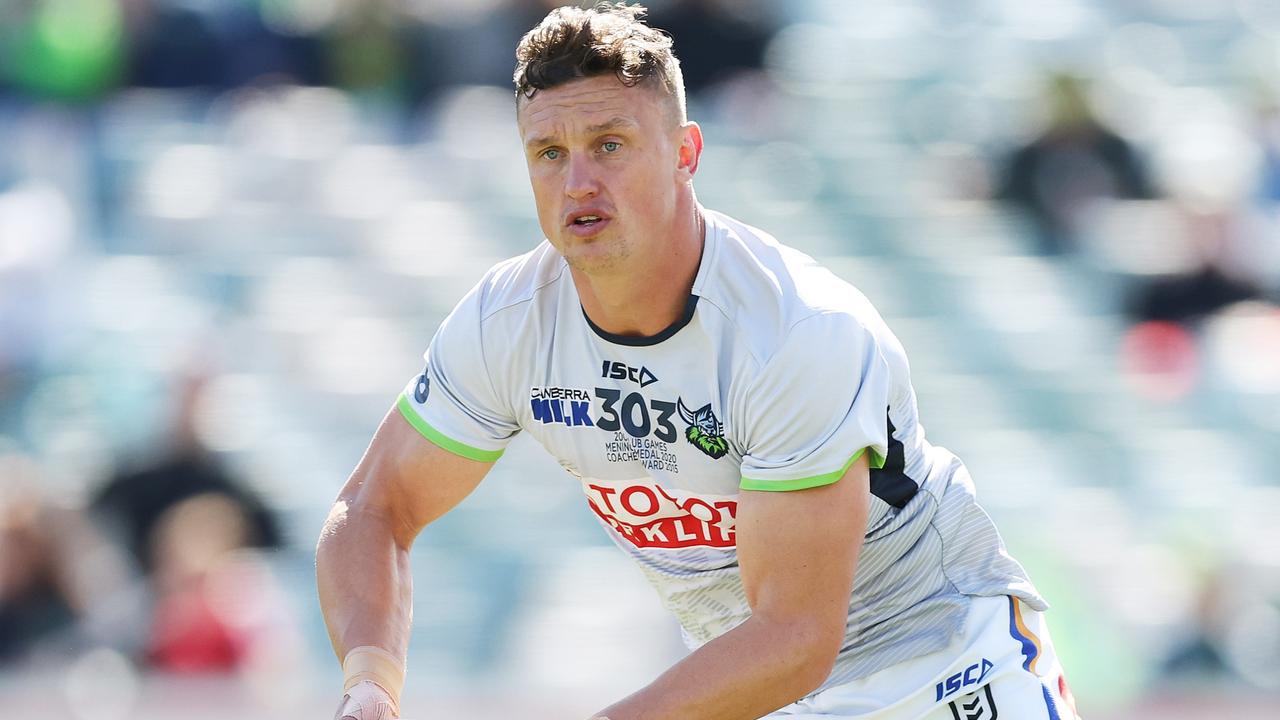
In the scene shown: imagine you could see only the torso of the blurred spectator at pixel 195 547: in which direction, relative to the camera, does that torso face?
toward the camera

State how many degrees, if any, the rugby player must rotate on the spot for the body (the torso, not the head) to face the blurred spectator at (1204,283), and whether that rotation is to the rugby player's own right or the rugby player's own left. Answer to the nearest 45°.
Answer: approximately 180°

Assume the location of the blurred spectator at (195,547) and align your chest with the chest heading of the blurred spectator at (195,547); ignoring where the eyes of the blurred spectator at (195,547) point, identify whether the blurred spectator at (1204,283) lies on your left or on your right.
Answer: on your left

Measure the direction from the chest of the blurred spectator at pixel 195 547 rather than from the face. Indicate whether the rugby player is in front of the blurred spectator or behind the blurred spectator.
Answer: in front

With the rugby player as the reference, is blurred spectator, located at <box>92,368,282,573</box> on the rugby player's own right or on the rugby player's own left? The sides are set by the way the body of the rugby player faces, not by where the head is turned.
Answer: on the rugby player's own right

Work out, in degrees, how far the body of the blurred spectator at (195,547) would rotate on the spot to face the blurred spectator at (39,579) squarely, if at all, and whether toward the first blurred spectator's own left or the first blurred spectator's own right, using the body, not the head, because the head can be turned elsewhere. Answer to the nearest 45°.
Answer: approximately 90° to the first blurred spectator's own right

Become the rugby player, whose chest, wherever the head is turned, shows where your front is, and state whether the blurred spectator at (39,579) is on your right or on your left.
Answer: on your right

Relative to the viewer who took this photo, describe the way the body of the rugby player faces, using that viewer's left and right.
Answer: facing the viewer and to the left of the viewer

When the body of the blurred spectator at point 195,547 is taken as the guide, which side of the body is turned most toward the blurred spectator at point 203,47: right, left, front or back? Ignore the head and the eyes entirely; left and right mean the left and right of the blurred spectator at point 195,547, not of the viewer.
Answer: back

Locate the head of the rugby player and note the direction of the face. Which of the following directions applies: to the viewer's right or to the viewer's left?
to the viewer's left

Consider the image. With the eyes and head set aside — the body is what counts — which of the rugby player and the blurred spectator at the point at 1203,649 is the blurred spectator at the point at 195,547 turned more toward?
the rugby player

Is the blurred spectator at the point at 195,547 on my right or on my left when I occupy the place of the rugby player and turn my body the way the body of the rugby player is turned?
on my right

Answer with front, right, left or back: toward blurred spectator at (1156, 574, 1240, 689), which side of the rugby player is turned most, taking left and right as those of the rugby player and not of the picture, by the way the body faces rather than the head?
back

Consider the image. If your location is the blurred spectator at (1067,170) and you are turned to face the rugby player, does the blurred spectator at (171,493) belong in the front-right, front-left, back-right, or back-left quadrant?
front-right
